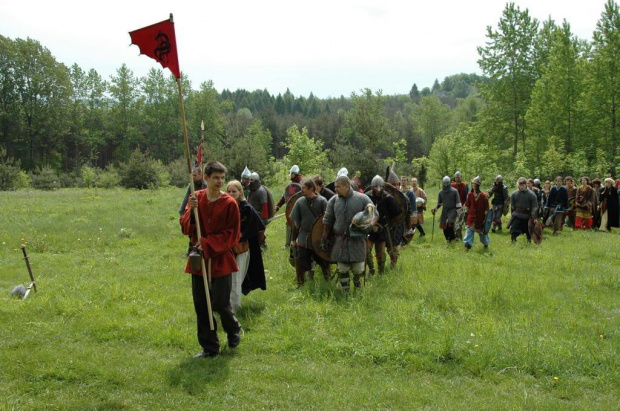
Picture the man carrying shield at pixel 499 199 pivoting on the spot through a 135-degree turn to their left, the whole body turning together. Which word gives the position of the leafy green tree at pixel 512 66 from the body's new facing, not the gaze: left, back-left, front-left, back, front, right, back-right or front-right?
left

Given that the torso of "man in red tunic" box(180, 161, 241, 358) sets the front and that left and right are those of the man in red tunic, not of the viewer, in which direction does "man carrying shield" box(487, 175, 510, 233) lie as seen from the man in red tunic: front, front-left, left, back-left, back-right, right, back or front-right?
back

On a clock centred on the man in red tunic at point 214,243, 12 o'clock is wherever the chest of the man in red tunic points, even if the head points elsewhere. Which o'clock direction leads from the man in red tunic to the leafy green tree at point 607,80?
The leafy green tree is roughly at 6 o'clock from the man in red tunic.

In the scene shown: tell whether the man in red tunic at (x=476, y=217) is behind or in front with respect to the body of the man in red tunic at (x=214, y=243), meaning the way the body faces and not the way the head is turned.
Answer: behind

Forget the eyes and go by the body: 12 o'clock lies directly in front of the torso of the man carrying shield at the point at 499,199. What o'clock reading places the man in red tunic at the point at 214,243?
The man in red tunic is roughly at 11 o'clock from the man carrying shield.

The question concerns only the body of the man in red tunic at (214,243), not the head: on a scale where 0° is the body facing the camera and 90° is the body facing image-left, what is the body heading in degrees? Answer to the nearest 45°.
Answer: approximately 45°

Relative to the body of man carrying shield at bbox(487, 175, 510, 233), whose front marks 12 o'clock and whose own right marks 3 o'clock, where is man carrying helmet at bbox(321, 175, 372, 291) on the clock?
man carrying helmet at bbox(321, 175, 372, 291) is roughly at 11 o'clock from man carrying shield at bbox(487, 175, 510, 233).

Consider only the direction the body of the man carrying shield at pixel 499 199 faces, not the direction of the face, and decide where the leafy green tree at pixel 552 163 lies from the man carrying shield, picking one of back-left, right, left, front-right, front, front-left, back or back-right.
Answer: back-right

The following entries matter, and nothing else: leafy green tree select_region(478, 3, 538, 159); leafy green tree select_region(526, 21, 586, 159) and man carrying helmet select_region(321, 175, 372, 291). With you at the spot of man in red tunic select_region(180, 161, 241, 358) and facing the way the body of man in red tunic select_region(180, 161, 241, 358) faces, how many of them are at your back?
3

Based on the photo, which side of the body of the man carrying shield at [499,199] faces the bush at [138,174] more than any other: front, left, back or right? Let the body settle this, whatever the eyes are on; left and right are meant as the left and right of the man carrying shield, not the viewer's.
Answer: right

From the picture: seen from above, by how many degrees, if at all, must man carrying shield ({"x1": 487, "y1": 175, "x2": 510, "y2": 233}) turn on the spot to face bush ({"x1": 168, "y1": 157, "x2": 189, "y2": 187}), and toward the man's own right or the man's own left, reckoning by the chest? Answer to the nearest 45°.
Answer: approximately 90° to the man's own right

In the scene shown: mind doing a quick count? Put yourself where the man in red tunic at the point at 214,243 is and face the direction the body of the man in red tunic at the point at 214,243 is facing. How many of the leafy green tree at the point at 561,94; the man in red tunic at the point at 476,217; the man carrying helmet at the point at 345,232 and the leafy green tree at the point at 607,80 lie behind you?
4

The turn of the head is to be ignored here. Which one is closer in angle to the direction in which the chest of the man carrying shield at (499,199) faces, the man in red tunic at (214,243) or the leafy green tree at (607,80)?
the man in red tunic

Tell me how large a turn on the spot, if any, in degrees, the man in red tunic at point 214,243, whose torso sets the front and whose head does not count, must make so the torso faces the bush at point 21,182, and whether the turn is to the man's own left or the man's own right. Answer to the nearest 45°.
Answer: approximately 135° to the man's own right
